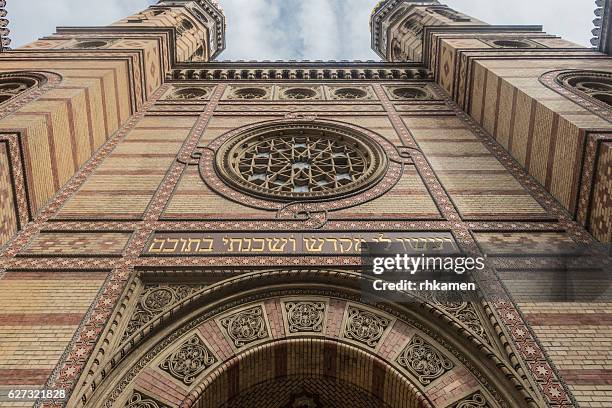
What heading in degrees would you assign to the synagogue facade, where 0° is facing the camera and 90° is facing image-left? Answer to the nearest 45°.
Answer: approximately 0°
